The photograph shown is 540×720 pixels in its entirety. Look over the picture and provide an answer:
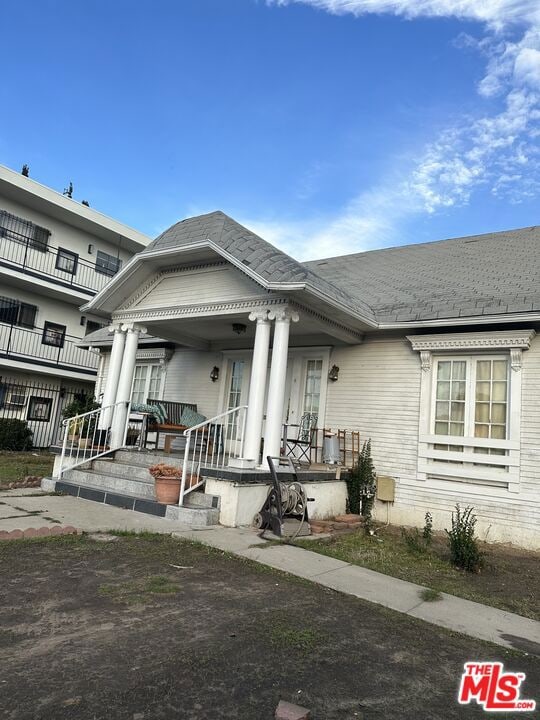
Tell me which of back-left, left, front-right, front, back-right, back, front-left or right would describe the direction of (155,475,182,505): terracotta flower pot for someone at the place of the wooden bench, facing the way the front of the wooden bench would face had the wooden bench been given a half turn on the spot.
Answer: back-right

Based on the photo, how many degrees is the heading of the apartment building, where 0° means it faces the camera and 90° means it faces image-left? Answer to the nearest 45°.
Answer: approximately 315°

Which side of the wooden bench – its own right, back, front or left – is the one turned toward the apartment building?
right

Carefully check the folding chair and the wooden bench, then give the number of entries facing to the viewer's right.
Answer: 0

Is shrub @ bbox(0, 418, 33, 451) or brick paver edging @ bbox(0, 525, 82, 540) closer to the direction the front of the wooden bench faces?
the brick paver edging

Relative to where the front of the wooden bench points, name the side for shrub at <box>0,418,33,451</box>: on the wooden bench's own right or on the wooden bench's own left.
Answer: on the wooden bench's own right

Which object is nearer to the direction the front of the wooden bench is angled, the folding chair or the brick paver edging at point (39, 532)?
the brick paver edging

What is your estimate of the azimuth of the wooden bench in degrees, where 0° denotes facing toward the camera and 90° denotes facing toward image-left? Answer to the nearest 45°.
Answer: approximately 45°

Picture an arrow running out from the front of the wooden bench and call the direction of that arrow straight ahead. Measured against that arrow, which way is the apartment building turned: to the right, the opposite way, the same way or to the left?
to the left
